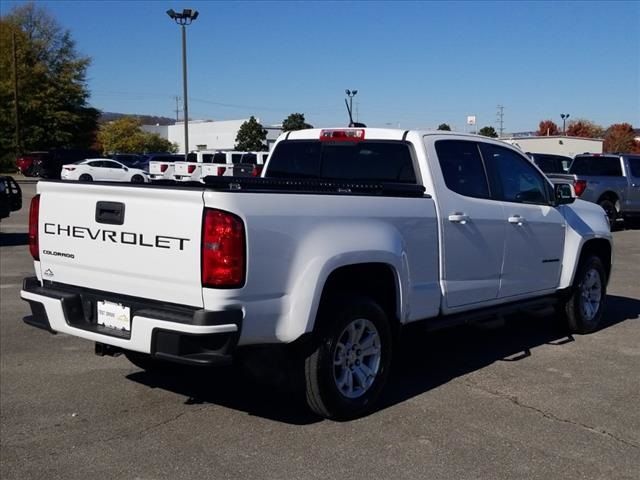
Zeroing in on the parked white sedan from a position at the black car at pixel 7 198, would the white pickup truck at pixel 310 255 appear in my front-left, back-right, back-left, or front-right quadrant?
back-right

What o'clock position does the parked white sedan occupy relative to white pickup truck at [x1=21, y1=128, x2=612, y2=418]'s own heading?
The parked white sedan is roughly at 10 o'clock from the white pickup truck.

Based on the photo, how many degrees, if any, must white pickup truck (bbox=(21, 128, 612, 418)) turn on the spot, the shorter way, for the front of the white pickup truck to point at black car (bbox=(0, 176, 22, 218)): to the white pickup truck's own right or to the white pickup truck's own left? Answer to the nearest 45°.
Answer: approximately 90° to the white pickup truck's own left

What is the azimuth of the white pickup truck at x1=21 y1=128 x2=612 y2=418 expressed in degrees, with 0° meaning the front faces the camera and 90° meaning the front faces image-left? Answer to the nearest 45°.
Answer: approximately 225°
